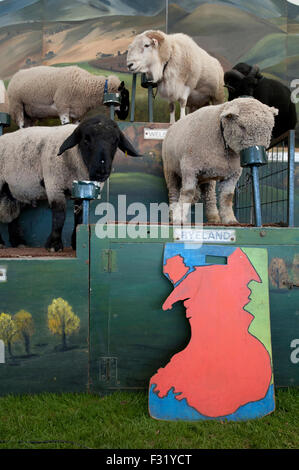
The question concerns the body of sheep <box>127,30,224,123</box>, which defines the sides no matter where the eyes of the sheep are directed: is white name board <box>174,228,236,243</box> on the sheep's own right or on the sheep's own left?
on the sheep's own left

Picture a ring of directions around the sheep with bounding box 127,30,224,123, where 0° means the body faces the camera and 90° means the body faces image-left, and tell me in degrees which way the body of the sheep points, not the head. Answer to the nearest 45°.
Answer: approximately 45°

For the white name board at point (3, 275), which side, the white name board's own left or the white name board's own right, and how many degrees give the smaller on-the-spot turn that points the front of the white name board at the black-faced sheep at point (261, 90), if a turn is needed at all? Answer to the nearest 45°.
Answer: approximately 135° to the white name board's own left

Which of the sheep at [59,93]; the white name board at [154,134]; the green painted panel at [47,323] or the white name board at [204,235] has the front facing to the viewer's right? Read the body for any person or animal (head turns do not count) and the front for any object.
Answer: the sheep

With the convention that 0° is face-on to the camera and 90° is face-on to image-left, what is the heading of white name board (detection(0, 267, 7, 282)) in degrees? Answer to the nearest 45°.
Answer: approximately 0°

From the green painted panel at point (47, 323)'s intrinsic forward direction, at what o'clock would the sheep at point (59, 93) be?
The sheep is roughly at 6 o'clock from the green painted panel.

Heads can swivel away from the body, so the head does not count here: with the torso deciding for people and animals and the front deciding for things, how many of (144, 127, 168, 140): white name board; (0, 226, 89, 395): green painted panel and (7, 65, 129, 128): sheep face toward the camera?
2
